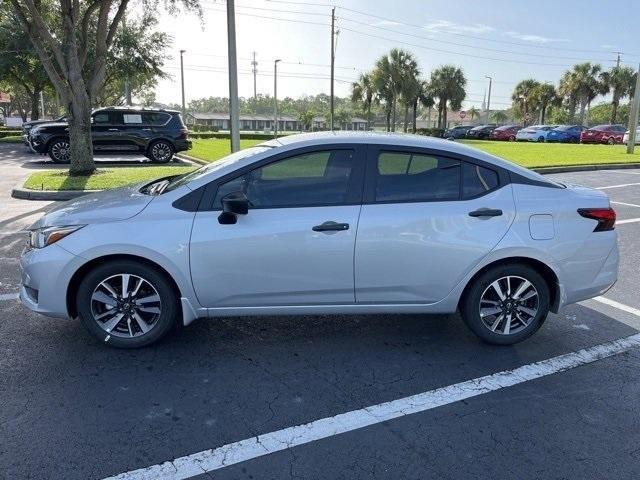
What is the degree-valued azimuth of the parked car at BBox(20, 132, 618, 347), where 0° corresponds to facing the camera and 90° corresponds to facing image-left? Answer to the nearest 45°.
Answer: approximately 90°

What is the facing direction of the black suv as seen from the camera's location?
facing to the left of the viewer

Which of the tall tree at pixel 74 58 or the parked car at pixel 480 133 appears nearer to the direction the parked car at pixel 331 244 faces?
the tall tree

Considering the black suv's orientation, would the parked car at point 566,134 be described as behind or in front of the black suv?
behind

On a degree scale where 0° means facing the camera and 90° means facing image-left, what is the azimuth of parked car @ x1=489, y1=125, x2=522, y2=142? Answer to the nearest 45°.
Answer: approximately 45°

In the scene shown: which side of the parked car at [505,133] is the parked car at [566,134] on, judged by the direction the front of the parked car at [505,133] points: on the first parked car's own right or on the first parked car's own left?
on the first parked car's own left

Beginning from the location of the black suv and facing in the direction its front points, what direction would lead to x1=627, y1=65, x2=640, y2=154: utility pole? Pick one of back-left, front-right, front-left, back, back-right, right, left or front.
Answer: back

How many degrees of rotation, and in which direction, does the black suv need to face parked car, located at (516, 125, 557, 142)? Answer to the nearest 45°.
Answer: approximately 135° to its right

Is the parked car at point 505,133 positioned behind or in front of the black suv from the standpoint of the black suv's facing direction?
behind
